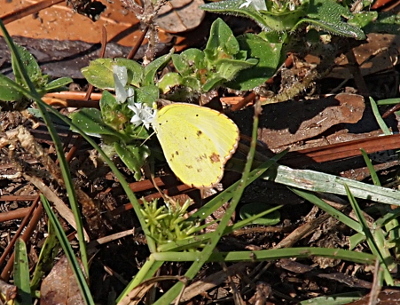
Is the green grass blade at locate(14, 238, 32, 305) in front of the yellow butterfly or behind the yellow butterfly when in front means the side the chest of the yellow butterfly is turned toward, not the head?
in front

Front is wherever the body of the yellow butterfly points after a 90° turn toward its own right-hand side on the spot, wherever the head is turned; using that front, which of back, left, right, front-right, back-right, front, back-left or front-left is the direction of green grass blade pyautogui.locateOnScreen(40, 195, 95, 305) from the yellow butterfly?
back-left

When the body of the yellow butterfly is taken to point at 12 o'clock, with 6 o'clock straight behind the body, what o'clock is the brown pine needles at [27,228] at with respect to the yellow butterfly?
The brown pine needles is roughly at 12 o'clock from the yellow butterfly.

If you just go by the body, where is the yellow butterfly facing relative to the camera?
to the viewer's left

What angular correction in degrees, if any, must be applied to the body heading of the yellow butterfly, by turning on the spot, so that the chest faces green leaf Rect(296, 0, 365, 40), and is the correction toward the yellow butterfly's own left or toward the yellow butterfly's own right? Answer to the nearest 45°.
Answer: approximately 135° to the yellow butterfly's own right

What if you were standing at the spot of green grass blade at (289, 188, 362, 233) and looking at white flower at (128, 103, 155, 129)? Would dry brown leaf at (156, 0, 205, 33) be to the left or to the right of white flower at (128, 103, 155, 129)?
right

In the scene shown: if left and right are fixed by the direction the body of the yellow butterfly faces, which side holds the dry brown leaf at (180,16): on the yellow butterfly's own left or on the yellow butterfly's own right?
on the yellow butterfly's own right

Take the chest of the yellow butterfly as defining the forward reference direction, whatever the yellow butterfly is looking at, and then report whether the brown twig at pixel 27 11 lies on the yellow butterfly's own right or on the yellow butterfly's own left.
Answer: on the yellow butterfly's own right

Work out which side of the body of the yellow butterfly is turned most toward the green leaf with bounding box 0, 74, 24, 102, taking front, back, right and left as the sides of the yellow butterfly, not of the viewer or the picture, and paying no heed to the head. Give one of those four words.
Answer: front
